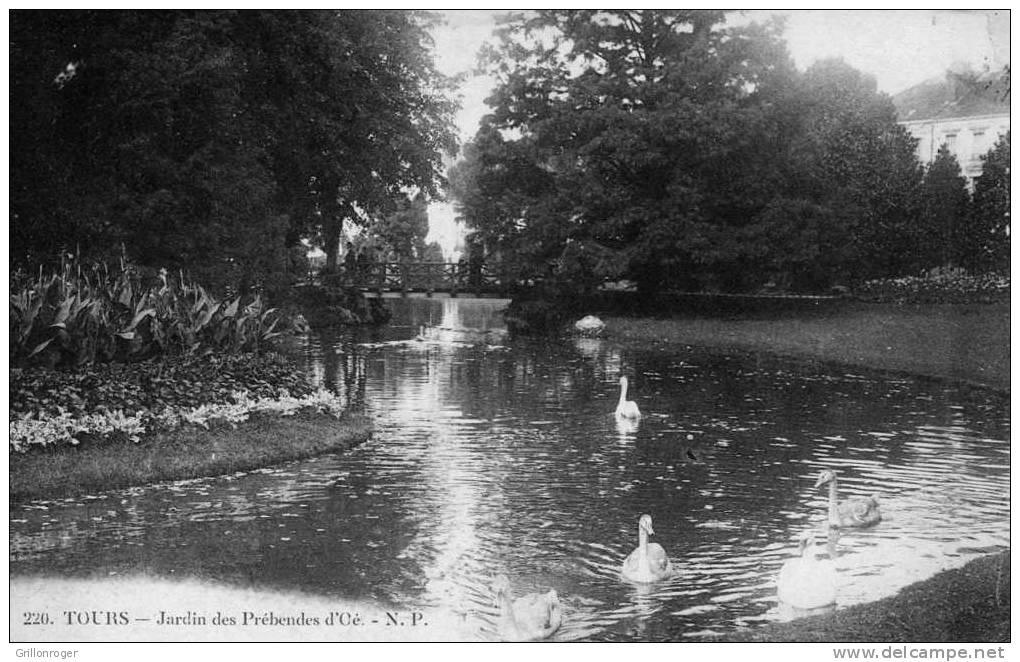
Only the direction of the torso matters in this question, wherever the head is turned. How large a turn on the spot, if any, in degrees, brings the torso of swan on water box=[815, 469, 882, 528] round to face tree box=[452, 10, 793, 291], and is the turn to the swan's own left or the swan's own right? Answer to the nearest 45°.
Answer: approximately 90° to the swan's own right

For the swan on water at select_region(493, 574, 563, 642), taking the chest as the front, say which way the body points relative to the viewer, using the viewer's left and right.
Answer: facing to the left of the viewer

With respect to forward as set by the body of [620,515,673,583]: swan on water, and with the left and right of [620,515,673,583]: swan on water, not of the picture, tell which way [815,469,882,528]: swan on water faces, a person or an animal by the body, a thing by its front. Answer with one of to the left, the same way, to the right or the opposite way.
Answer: to the right

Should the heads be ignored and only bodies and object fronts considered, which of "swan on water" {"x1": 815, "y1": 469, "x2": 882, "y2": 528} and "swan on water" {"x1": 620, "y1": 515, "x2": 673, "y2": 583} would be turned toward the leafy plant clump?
"swan on water" {"x1": 815, "y1": 469, "x2": 882, "y2": 528}

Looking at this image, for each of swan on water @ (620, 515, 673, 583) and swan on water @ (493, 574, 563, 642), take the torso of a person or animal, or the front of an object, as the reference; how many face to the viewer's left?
1

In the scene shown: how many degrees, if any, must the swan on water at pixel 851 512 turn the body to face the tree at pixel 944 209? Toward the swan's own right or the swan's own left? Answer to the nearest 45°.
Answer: approximately 90° to the swan's own right

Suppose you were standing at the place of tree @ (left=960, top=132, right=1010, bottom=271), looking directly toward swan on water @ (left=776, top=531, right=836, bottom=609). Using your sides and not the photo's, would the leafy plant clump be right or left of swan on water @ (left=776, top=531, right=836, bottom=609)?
right

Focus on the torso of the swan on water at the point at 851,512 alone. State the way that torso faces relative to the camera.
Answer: to the viewer's left

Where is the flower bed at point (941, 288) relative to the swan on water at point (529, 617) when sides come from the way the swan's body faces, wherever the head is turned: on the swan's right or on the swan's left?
on the swan's right

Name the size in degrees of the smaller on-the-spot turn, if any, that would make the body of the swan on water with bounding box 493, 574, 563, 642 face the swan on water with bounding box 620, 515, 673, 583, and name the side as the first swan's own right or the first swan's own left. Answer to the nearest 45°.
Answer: approximately 135° to the first swan's own right

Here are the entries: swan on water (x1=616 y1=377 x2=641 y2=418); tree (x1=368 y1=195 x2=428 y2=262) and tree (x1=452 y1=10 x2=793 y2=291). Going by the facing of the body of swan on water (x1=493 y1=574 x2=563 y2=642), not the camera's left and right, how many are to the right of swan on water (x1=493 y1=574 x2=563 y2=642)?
3

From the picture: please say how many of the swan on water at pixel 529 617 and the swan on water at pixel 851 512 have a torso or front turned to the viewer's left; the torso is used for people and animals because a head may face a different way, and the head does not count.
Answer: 2

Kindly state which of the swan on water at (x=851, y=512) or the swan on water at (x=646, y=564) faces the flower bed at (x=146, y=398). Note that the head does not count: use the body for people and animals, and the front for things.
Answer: the swan on water at (x=851, y=512)

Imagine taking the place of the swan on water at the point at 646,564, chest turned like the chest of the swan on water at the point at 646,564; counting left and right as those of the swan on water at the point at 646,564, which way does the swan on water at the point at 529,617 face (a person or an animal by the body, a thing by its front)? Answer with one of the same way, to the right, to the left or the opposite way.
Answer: to the right
